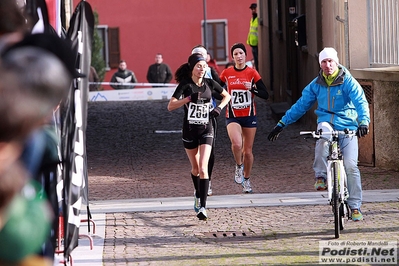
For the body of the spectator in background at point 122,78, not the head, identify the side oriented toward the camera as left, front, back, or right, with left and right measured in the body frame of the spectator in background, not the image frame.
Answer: front

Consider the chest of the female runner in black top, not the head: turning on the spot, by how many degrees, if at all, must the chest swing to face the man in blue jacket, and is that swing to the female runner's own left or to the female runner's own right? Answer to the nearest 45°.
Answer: approximately 45° to the female runner's own left

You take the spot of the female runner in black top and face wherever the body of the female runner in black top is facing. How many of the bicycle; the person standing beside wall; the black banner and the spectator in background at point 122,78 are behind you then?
2

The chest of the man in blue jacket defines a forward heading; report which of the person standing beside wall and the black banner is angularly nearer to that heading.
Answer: the black banner

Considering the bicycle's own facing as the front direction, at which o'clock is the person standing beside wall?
The person standing beside wall is roughly at 6 o'clock from the bicycle.

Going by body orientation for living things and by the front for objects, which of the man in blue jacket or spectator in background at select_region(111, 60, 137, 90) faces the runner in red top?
the spectator in background

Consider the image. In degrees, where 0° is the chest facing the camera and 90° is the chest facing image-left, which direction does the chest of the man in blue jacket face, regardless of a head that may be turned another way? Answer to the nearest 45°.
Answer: approximately 0°

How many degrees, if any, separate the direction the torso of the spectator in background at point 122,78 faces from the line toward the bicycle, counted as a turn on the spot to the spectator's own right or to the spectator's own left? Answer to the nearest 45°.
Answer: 0° — they already face it

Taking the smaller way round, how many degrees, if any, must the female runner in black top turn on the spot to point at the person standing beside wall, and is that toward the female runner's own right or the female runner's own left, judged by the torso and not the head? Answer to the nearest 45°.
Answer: approximately 180°

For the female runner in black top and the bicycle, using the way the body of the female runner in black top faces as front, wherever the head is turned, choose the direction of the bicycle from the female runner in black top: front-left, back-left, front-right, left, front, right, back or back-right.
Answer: front-left

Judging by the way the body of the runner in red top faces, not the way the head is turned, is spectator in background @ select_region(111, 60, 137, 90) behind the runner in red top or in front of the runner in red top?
behind

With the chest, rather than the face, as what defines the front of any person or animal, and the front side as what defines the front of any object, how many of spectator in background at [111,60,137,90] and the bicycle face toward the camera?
2

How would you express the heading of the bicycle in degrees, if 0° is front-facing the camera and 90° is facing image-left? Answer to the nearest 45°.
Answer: approximately 0°

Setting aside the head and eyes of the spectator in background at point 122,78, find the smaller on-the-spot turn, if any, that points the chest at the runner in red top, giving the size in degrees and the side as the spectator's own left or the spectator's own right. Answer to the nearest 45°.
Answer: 0° — they already face them
